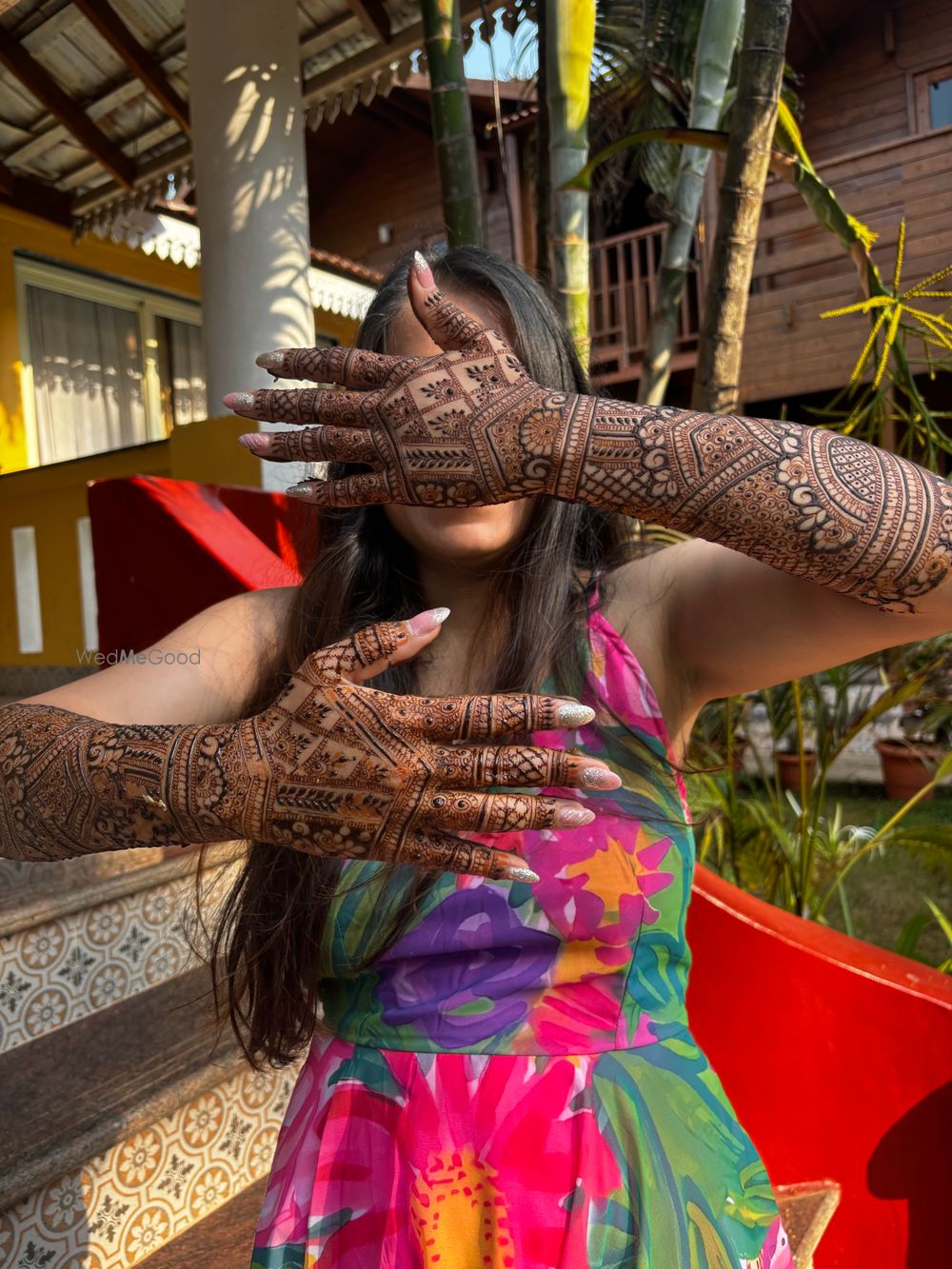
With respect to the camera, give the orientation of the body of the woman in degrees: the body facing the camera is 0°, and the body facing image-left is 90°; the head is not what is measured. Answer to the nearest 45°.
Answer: approximately 0°

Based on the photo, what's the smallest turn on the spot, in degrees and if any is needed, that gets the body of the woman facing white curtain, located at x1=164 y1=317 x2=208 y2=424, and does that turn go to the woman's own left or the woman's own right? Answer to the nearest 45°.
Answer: approximately 180°

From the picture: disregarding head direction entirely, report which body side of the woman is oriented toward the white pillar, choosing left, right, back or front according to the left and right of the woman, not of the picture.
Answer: back

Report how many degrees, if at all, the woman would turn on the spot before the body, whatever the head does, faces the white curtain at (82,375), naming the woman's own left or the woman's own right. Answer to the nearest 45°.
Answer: approximately 135° to the woman's own right

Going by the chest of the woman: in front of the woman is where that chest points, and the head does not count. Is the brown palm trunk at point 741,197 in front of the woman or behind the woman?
behind

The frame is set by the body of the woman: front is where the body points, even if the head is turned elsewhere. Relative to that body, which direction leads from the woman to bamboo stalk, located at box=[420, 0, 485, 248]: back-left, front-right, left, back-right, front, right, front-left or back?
back

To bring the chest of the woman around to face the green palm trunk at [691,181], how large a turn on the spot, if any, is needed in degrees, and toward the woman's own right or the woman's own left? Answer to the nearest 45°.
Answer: approximately 180°

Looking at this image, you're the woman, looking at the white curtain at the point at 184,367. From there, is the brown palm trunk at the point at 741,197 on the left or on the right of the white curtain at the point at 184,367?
right

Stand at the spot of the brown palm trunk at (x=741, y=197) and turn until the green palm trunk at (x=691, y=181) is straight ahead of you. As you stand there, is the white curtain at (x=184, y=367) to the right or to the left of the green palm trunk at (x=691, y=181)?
left
